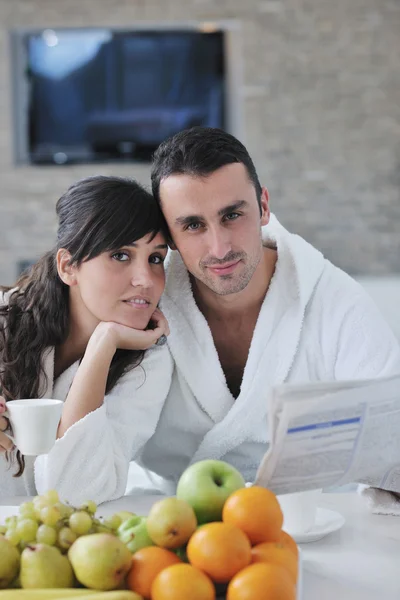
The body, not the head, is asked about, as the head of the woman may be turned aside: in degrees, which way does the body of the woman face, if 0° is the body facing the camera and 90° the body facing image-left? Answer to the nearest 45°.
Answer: approximately 315°

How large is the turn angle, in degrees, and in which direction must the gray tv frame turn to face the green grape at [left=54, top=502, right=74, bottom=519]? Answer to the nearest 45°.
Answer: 0° — it already faces it

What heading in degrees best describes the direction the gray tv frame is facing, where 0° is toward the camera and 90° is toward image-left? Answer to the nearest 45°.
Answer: approximately 0°

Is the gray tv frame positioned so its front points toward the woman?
yes

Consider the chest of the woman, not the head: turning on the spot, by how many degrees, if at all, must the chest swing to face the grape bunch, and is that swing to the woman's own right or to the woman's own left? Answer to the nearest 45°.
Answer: approximately 45° to the woman's own right

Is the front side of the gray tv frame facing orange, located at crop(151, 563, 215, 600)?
yes

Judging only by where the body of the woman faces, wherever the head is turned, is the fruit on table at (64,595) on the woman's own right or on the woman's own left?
on the woman's own right

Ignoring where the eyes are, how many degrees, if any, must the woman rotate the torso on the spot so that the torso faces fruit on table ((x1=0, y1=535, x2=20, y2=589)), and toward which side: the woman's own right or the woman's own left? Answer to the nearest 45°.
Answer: approximately 45° to the woman's own right

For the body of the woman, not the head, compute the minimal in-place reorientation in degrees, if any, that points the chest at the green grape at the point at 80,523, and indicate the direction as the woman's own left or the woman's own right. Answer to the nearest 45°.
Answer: approximately 45° to the woman's own right
